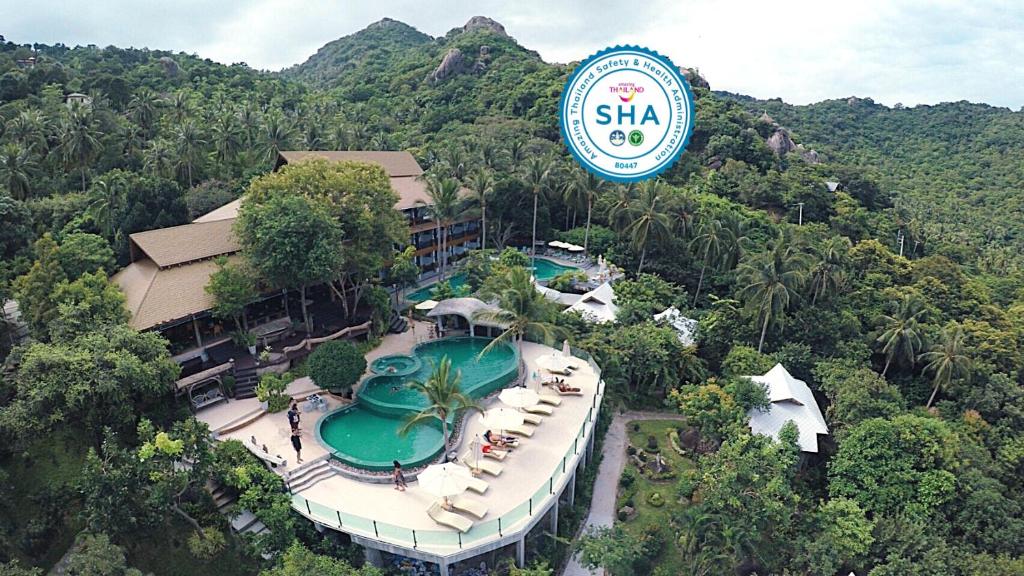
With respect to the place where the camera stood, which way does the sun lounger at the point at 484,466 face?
facing the viewer and to the right of the viewer

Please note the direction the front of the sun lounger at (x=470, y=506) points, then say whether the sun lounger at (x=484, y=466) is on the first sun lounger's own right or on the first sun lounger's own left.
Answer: on the first sun lounger's own left

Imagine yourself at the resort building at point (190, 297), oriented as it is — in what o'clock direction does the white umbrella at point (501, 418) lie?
The white umbrella is roughly at 12 o'clock from the resort building.

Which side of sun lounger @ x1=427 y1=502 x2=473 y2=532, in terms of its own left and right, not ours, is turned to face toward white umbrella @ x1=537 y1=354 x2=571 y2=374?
left

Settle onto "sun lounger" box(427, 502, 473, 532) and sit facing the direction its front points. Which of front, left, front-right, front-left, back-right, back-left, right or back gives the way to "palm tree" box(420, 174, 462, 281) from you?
back-left

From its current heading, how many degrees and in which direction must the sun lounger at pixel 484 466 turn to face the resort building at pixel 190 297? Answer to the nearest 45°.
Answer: approximately 180°
